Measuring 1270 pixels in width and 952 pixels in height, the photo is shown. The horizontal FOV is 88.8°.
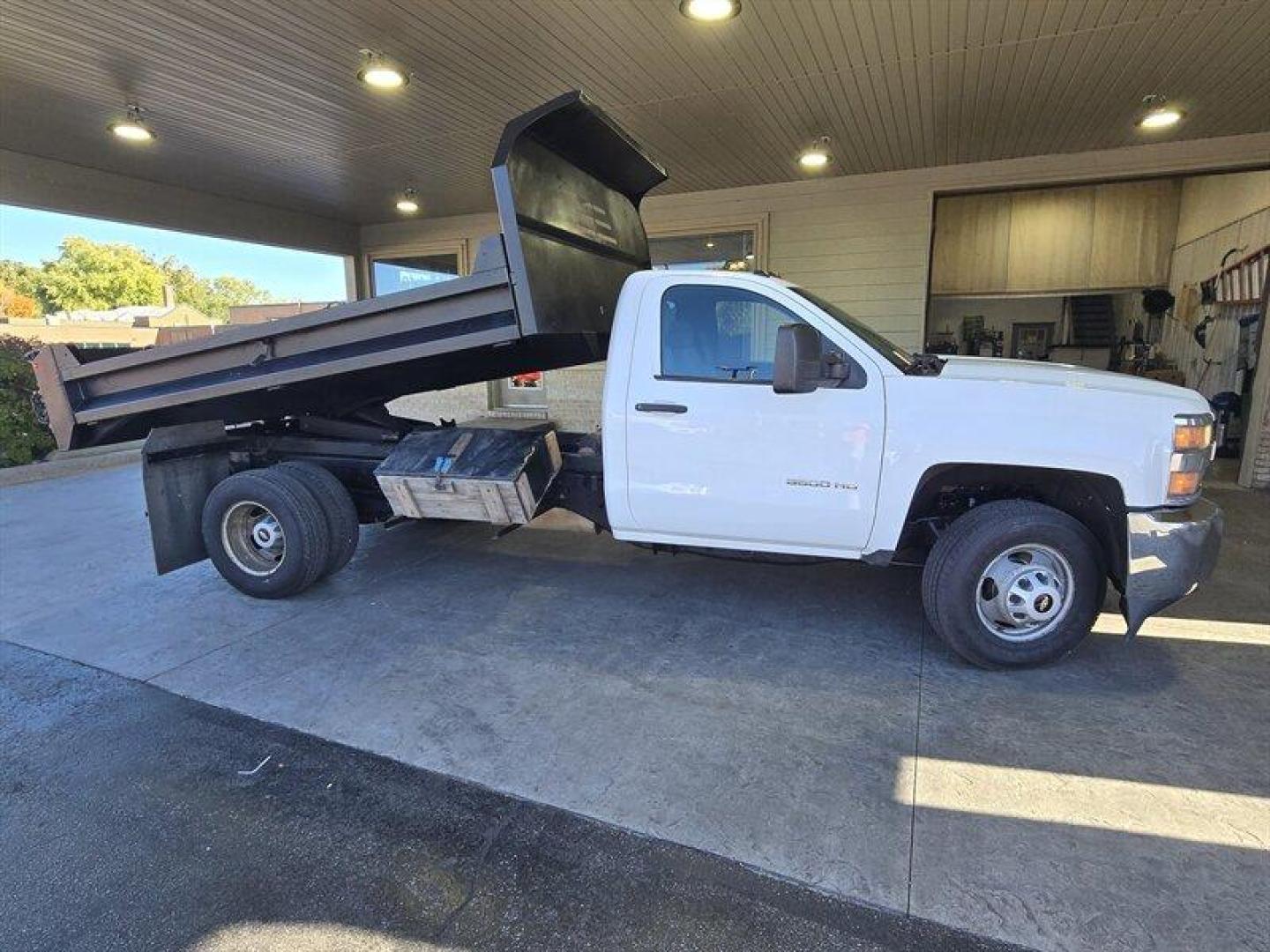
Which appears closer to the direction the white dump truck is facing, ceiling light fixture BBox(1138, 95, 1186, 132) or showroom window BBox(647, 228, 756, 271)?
the ceiling light fixture

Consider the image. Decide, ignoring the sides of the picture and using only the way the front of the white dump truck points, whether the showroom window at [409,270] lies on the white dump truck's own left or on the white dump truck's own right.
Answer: on the white dump truck's own left

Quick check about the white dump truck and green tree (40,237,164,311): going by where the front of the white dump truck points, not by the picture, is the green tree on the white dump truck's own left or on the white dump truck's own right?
on the white dump truck's own left

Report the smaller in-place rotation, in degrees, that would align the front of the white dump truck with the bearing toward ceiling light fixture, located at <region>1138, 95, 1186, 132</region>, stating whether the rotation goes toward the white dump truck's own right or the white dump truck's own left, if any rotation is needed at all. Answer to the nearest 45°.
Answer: approximately 45° to the white dump truck's own left

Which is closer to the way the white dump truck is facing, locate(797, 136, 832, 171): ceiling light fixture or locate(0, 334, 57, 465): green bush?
the ceiling light fixture

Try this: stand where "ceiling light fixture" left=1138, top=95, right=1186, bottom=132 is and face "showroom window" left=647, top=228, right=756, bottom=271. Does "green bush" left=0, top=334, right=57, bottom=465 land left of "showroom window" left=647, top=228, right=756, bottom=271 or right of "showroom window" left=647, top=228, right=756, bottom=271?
left

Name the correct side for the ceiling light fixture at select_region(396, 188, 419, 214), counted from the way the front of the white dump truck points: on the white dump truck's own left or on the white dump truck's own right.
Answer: on the white dump truck's own left

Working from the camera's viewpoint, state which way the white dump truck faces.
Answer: facing to the right of the viewer

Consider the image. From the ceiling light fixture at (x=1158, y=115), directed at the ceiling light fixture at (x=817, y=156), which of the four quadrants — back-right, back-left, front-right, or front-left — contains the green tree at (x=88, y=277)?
front-right

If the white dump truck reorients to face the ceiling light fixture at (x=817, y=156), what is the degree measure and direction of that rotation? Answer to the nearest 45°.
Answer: approximately 45° to its left
